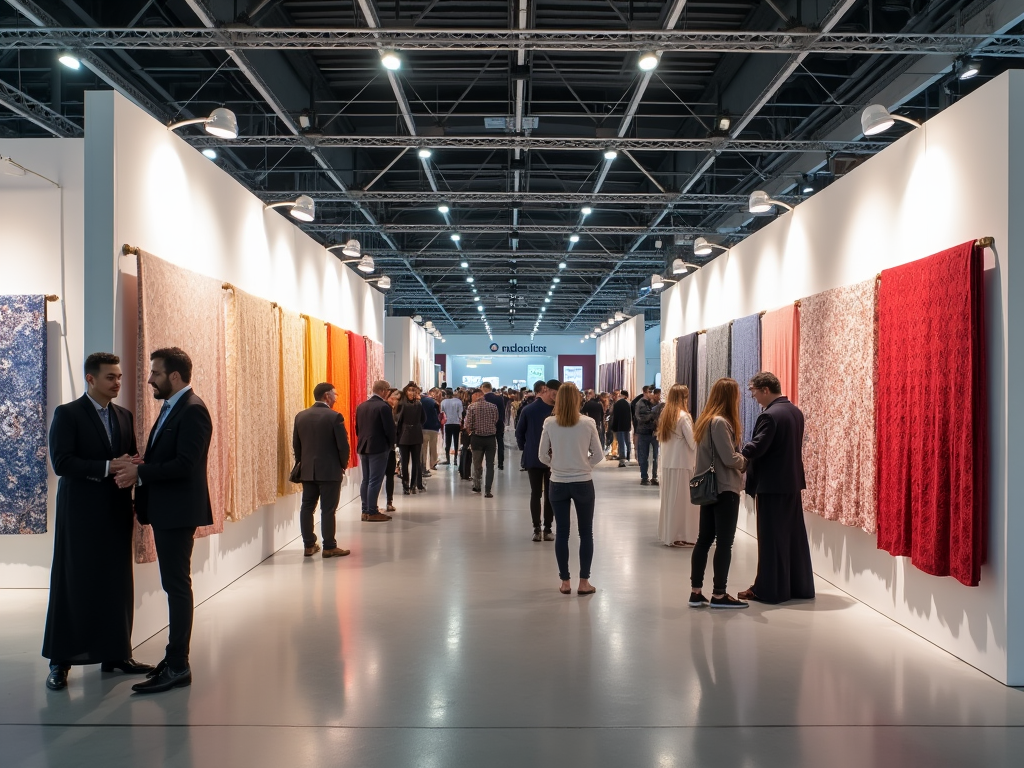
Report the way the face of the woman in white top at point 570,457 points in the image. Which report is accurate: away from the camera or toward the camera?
away from the camera

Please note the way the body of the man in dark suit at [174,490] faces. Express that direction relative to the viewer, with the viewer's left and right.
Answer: facing to the left of the viewer

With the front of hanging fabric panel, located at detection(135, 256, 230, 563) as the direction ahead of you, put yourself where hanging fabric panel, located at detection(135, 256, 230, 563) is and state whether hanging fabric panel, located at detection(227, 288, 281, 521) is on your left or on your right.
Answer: on your left

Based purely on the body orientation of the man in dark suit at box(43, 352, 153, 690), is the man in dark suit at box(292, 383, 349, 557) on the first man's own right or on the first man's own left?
on the first man's own left

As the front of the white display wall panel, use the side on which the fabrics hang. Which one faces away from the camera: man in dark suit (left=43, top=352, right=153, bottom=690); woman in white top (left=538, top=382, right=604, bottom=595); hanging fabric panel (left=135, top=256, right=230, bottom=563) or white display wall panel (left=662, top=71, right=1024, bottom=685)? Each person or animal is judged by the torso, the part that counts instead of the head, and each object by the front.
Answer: the woman in white top

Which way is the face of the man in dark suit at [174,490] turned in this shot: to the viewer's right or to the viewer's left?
to the viewer's left

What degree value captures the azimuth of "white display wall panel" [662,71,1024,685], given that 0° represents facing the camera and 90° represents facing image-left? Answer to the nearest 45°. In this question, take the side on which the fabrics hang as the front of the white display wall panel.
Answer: approximately 45°

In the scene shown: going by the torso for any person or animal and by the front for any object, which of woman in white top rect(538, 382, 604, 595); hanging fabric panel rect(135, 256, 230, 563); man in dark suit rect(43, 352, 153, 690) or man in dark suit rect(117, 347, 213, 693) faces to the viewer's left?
man in dark suit rect(117, 347, 213, 693)

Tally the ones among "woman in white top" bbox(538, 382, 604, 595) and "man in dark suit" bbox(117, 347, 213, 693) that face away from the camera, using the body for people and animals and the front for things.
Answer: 1

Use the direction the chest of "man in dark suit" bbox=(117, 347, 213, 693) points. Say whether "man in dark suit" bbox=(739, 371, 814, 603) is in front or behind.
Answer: behind

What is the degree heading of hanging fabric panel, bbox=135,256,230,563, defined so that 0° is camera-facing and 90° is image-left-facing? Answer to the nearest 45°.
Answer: approximately 315°

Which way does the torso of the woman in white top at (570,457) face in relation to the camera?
away from the camera

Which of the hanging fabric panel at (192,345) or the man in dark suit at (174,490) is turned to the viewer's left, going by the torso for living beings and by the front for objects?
the man in dark suit

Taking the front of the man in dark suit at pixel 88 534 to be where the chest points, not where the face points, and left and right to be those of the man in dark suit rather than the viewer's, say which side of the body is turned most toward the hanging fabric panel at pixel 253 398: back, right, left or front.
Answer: left

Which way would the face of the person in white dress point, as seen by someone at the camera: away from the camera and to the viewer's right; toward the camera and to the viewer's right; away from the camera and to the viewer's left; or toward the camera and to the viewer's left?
away from the camera and to the viewer's right
